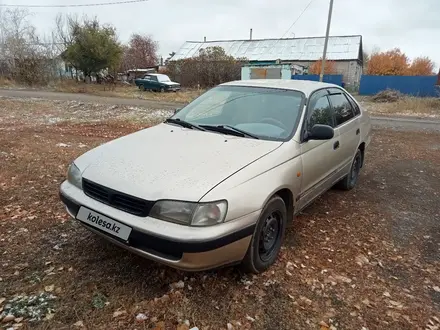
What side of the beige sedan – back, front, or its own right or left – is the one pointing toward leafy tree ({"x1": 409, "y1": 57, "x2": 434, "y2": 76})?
back

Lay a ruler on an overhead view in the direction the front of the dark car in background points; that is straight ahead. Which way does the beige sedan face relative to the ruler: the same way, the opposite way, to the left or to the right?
to the right

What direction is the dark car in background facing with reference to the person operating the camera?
facing the viewer and to the right of the viewer

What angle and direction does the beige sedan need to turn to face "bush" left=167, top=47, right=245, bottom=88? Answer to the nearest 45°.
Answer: approximately 135° to its right

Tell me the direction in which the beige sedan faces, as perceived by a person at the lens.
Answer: facing the viewer and to the left of the viewer

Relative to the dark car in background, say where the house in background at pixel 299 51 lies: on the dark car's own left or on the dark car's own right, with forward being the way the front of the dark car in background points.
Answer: on the dark car's own left

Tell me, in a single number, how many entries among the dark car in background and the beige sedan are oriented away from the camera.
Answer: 0

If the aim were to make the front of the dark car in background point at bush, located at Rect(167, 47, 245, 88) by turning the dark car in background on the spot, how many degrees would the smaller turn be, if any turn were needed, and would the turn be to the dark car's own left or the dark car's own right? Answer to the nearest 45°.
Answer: approximately 90° to the dark car's own left

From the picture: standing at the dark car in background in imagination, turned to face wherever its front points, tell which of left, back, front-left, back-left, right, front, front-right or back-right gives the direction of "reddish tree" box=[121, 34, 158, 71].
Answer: back-left

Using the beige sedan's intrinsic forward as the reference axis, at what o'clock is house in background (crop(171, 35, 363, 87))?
The house in background is roughly at 5 o'clock from the beige sedan.
